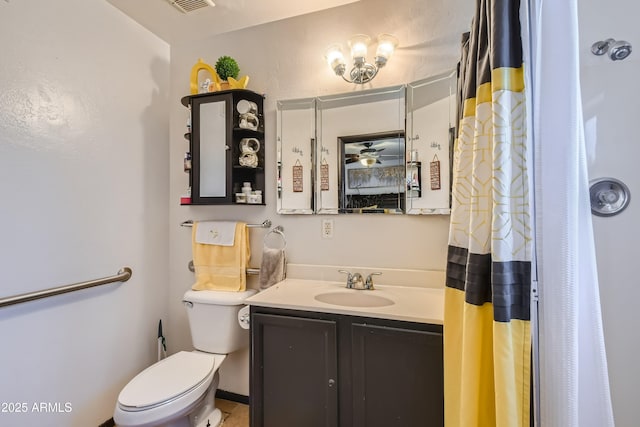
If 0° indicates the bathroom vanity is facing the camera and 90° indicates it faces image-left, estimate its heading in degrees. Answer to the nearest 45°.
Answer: approximately 0°

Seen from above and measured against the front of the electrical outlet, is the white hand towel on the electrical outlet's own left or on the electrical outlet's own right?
on the electrical outlet's own right

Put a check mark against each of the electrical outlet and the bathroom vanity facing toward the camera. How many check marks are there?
2

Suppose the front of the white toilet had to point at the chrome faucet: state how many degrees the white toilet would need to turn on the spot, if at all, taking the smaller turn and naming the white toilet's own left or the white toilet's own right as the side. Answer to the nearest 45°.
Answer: approximately 135° to the white toilet's own left

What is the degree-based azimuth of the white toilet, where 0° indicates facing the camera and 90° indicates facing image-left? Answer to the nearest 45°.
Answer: approximately 45°

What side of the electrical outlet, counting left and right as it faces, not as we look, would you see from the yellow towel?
right
